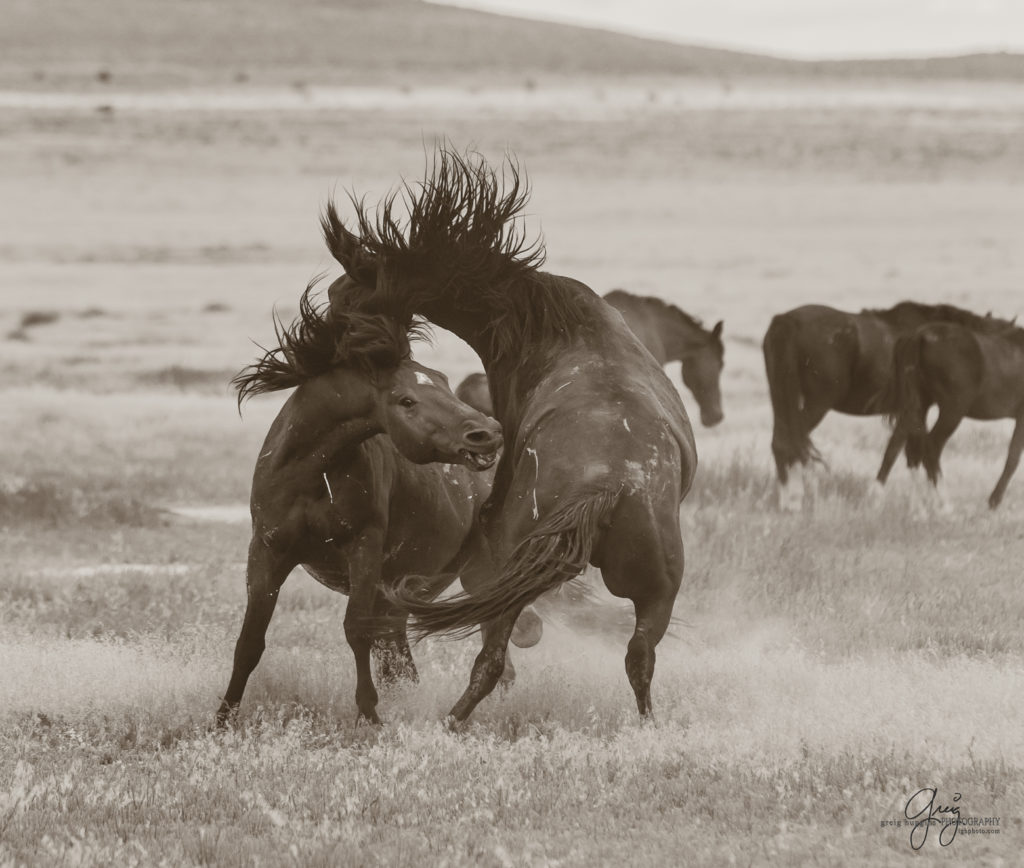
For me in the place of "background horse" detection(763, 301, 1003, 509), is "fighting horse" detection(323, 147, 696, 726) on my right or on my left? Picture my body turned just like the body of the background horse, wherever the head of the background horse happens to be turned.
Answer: on my right

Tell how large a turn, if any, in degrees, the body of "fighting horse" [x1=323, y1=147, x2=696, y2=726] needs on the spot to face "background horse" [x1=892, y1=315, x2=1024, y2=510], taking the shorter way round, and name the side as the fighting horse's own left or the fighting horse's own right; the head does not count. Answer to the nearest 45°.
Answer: approximately 90° to the fighting horse's own right

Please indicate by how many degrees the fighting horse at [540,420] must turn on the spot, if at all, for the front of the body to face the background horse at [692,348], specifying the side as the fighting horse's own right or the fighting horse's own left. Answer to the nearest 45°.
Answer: approximately 45° to the fighting horse's own right

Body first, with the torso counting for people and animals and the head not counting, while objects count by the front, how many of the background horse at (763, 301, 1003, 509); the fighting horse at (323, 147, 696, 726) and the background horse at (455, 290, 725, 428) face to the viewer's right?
2

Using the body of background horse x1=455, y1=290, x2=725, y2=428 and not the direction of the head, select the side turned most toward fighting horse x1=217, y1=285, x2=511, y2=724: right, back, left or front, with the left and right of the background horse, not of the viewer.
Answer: right

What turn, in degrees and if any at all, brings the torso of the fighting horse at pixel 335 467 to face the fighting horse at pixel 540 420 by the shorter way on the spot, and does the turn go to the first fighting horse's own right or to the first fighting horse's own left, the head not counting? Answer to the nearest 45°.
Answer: approximately 135° to the first fighting horse's own left

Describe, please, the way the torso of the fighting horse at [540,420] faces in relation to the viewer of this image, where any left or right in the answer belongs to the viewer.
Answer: facing away from the viewer and to the left of the viewer

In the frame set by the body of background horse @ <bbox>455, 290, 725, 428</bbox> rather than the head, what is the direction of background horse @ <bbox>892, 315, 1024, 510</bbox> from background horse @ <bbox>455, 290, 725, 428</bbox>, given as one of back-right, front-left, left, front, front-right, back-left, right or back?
front-right

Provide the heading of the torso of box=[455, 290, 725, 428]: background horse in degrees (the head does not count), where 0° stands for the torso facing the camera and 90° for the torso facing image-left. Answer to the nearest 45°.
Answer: approximately 270°

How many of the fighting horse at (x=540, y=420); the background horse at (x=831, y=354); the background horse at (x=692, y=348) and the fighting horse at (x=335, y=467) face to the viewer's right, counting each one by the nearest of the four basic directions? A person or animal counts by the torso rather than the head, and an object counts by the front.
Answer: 2

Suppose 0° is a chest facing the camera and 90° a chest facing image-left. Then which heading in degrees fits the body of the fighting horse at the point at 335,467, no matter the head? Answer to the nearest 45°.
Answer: approximately 45°
